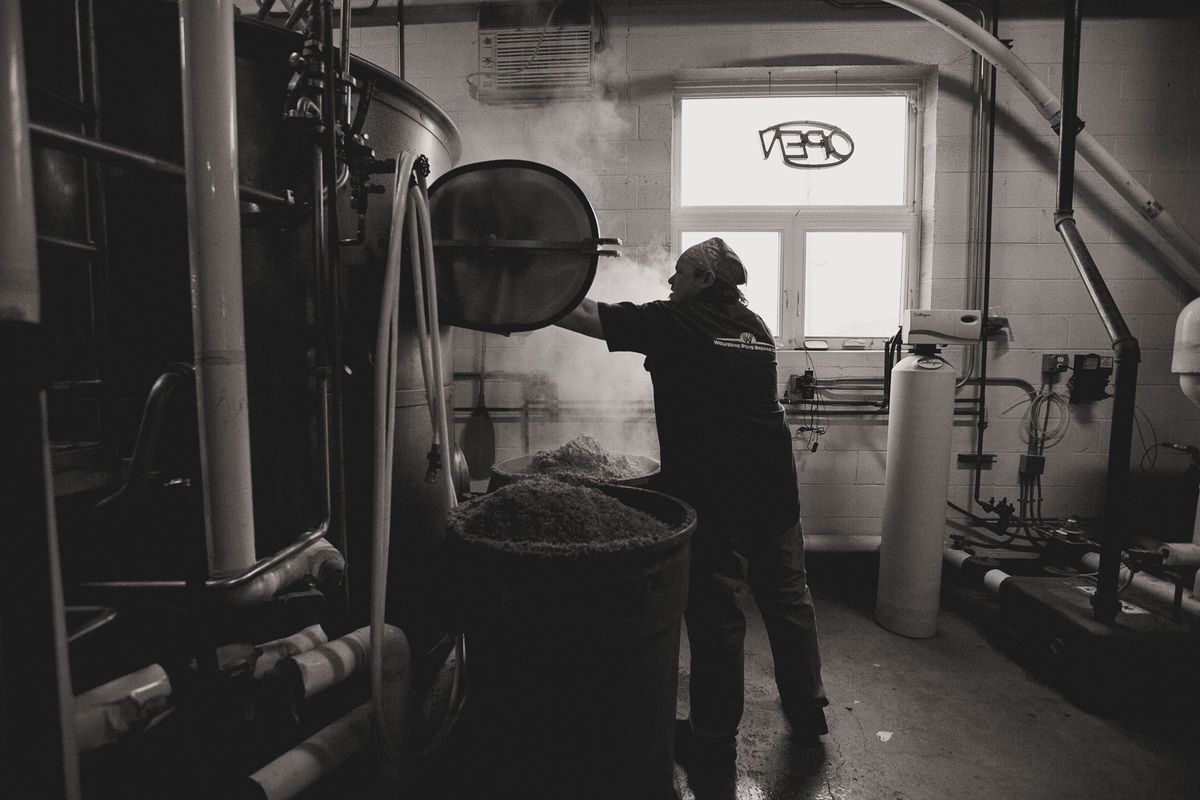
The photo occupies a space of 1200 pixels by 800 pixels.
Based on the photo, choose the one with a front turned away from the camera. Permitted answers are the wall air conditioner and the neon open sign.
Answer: the neon open sign

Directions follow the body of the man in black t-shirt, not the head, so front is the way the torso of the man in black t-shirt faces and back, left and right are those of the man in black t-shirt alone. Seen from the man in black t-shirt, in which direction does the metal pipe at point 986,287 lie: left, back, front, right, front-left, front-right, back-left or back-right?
right

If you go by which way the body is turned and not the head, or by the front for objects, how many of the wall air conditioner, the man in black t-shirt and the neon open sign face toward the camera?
1

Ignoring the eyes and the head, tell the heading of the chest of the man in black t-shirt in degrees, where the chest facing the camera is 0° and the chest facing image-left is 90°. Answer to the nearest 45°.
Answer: approximately 135°

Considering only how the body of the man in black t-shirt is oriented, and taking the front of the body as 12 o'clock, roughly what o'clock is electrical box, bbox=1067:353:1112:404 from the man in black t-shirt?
The electrical box is roughly at 3 o'clock from the man in black t-shirt.

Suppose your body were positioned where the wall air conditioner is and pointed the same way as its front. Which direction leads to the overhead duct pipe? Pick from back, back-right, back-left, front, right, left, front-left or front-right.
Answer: left

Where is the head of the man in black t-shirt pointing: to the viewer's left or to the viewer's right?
to the viewer's left

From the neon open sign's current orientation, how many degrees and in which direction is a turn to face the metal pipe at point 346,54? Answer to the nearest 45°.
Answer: approximately 135° to its left

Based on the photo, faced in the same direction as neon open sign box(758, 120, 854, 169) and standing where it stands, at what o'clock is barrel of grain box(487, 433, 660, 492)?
The barrel of grain is roughly at 7 o'clock from the neon open sign.

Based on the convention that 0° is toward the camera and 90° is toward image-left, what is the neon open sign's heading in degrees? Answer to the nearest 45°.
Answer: approximately 180°

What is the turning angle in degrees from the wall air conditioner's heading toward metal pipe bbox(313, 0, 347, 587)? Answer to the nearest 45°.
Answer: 0° — it already faces it
